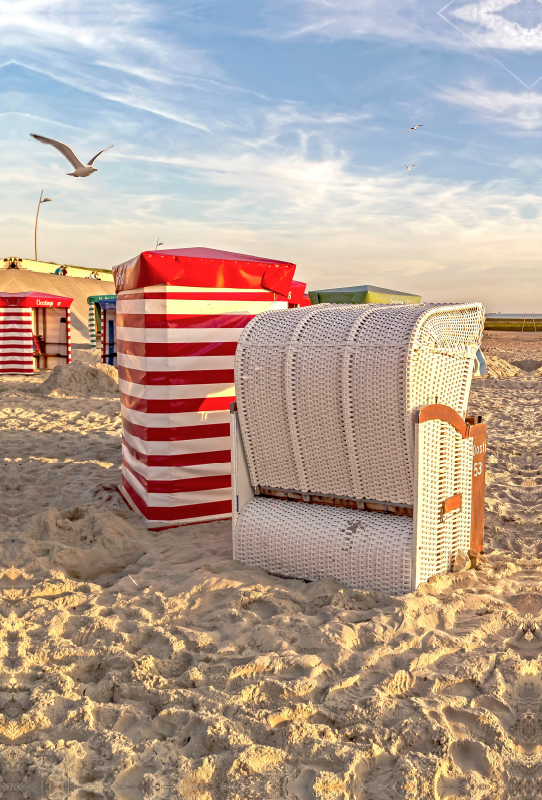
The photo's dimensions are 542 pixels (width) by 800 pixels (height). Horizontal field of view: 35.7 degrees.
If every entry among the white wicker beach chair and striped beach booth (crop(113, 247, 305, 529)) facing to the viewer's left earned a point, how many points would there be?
0

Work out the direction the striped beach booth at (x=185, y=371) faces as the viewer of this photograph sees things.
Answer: facing away from the viewer and to the right of the viewer

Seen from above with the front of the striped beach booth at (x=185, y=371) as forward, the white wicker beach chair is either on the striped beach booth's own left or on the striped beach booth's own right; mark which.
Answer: on the striped beach booth's own right

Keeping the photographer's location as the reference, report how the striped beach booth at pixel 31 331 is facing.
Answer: facing the viewer and to the right of the viewer

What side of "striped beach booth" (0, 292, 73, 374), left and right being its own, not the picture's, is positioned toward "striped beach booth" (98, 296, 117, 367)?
left

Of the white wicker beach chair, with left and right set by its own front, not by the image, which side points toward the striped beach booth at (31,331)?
left

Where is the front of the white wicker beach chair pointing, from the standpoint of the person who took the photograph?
facing away from the viewer and to the right of the viewer

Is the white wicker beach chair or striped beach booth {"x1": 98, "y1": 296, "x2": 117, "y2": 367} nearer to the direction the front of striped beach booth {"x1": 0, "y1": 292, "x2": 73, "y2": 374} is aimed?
the white wicker beach chair
